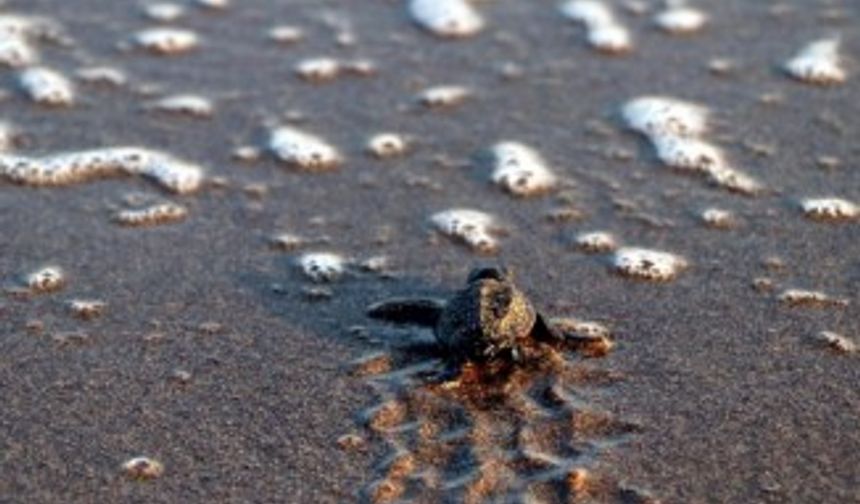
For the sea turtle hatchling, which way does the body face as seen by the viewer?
away from the camera

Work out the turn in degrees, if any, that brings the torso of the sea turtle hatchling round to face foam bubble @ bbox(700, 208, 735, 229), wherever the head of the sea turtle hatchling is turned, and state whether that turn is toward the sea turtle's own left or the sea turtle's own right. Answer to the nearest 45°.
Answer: approximately 45° to the sea turtle's own right

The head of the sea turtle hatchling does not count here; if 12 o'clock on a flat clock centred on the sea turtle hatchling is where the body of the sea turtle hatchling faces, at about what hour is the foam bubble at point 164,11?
The foam bubble is roughly at 11 o'clock from the sea turtle hatchling.

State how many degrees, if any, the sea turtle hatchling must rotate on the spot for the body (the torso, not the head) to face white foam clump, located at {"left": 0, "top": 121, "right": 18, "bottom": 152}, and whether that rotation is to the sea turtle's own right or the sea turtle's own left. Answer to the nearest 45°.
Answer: approximately 45° to the sea turtle's own left

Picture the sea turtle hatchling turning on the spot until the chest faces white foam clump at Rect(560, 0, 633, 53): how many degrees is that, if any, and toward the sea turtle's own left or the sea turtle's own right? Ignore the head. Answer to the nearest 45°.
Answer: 0° — it already faces it

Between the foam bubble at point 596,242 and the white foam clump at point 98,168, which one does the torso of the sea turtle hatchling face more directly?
the foam bubble

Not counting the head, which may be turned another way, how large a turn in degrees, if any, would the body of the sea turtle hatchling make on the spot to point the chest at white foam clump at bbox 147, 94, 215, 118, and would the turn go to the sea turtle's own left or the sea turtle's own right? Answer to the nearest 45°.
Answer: approximately 45° to the sea turtle's own left

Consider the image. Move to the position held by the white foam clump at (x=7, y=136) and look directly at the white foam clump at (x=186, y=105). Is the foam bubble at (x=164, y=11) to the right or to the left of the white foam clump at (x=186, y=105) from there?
left

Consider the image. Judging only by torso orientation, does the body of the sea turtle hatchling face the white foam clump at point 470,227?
yes

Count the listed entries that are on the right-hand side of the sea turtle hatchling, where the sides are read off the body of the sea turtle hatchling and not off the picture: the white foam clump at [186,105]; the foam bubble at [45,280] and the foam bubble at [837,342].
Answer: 1

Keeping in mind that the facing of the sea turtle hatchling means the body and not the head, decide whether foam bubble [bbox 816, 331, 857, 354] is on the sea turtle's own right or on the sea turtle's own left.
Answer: on the sea turtle's own right

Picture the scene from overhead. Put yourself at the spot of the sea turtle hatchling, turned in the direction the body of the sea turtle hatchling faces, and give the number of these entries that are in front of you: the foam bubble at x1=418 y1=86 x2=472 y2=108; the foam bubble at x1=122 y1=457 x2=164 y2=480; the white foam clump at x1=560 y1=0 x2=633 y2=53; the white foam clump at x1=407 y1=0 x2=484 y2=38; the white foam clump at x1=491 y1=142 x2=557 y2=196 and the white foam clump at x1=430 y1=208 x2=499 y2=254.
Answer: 5

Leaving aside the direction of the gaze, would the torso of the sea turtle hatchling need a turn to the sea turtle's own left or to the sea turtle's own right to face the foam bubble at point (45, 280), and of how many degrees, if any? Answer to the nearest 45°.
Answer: approximately 90° to the sea turtle's own left

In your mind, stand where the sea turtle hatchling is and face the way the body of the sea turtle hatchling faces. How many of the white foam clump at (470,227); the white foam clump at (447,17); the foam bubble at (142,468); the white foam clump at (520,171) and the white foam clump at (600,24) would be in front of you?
4

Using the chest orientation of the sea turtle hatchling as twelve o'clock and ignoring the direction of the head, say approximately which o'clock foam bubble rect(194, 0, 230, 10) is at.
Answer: The foam bubble is roughly at 11 o'clock from the sea turtle hatchling.
